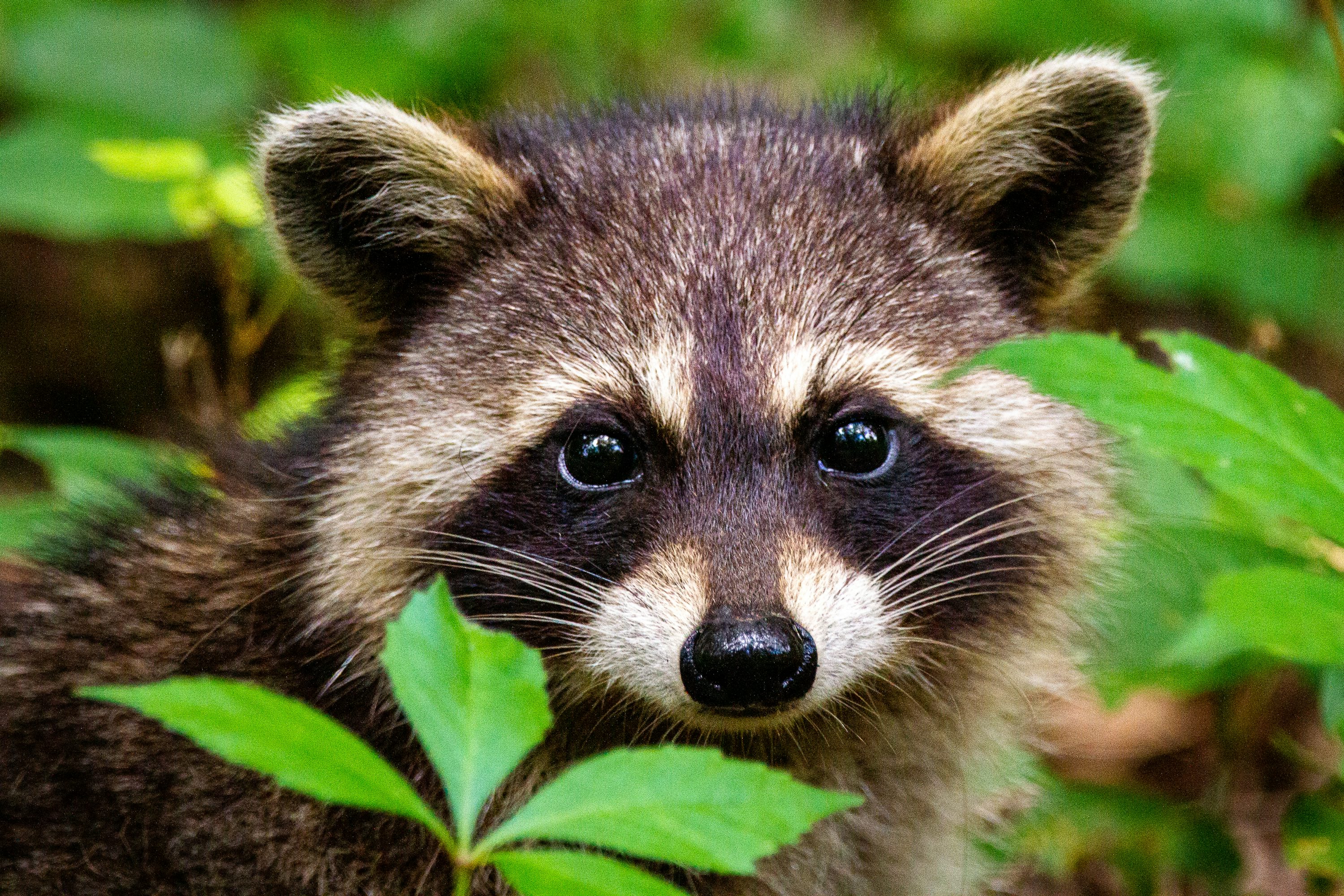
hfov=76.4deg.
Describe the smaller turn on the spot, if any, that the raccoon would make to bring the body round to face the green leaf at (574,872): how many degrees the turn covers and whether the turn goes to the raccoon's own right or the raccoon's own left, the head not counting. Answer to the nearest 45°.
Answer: approximately 45° to the raccoon's own right

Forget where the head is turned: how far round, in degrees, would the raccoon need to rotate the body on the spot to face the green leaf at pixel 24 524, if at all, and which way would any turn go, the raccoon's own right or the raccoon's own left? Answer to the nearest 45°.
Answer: approximately 180°

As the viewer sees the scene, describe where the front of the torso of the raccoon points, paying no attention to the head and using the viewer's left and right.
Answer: facing the viewer and to the right of the viewer

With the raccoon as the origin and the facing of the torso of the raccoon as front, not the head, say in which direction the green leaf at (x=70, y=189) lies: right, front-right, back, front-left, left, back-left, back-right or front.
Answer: back

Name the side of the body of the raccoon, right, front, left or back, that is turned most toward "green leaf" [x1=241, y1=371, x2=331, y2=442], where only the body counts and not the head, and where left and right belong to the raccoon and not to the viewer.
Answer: back

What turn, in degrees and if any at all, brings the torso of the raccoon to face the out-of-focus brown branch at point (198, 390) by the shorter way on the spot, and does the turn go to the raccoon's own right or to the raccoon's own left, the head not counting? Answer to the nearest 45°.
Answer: approximately 180°

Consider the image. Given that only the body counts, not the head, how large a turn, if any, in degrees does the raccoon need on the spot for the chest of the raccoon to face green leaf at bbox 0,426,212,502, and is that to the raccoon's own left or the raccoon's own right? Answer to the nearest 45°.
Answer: approximately 180°

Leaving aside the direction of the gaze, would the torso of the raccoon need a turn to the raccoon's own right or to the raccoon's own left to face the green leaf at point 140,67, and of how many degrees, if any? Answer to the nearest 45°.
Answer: approximately 180°

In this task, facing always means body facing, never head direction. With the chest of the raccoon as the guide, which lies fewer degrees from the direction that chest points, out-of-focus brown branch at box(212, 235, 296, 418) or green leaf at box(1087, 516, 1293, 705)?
the green leaf

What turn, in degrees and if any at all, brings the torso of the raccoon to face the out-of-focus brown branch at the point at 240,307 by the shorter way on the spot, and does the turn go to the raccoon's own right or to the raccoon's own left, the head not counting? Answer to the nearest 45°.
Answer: approximately 180°
